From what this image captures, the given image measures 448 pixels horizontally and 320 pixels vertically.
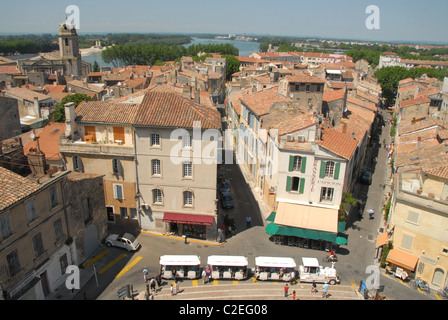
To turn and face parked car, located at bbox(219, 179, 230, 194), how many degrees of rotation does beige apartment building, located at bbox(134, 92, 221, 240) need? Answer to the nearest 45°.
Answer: approximately 135° to its left

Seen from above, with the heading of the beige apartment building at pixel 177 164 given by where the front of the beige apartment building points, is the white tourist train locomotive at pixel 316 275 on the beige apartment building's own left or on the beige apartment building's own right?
on the beige apartment building's own left

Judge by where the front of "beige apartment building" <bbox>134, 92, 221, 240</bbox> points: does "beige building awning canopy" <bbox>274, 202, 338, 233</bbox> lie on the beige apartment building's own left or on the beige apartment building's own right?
on the beige apartment building's own left

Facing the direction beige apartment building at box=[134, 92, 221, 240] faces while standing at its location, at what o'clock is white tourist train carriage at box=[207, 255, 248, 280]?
The white tourist train carriage is roughly at 11 o'clock from the beige apartment building.

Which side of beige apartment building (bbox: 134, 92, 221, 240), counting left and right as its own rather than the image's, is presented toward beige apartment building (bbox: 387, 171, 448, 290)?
left

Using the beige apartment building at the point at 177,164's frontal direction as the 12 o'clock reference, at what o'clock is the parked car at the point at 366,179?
The parked car is roughly at 8 o'clock from the beige apartment building.

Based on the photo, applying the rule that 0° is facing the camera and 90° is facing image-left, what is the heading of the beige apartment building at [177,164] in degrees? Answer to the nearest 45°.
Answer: approximately 0°

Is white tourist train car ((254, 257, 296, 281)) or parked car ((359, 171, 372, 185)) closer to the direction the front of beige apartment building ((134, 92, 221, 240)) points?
the white tourist train car

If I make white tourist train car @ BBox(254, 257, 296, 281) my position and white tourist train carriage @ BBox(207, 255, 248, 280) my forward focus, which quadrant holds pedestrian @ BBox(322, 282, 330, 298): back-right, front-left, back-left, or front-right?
back-left

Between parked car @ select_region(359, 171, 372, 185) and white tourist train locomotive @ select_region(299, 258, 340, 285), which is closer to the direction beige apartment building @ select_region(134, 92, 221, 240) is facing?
the white tourist train locomotive

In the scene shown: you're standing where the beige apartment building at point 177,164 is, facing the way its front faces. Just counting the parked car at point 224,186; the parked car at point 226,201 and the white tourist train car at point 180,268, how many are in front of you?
1

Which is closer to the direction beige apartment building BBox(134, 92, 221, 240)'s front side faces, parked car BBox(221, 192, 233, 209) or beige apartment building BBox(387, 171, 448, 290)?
the beige apartment building

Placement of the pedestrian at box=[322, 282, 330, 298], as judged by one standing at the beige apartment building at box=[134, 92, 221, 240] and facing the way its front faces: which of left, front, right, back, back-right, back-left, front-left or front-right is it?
front-left

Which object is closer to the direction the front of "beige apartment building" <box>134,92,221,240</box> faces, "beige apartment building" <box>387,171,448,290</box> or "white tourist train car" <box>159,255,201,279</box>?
the white tourist train car
